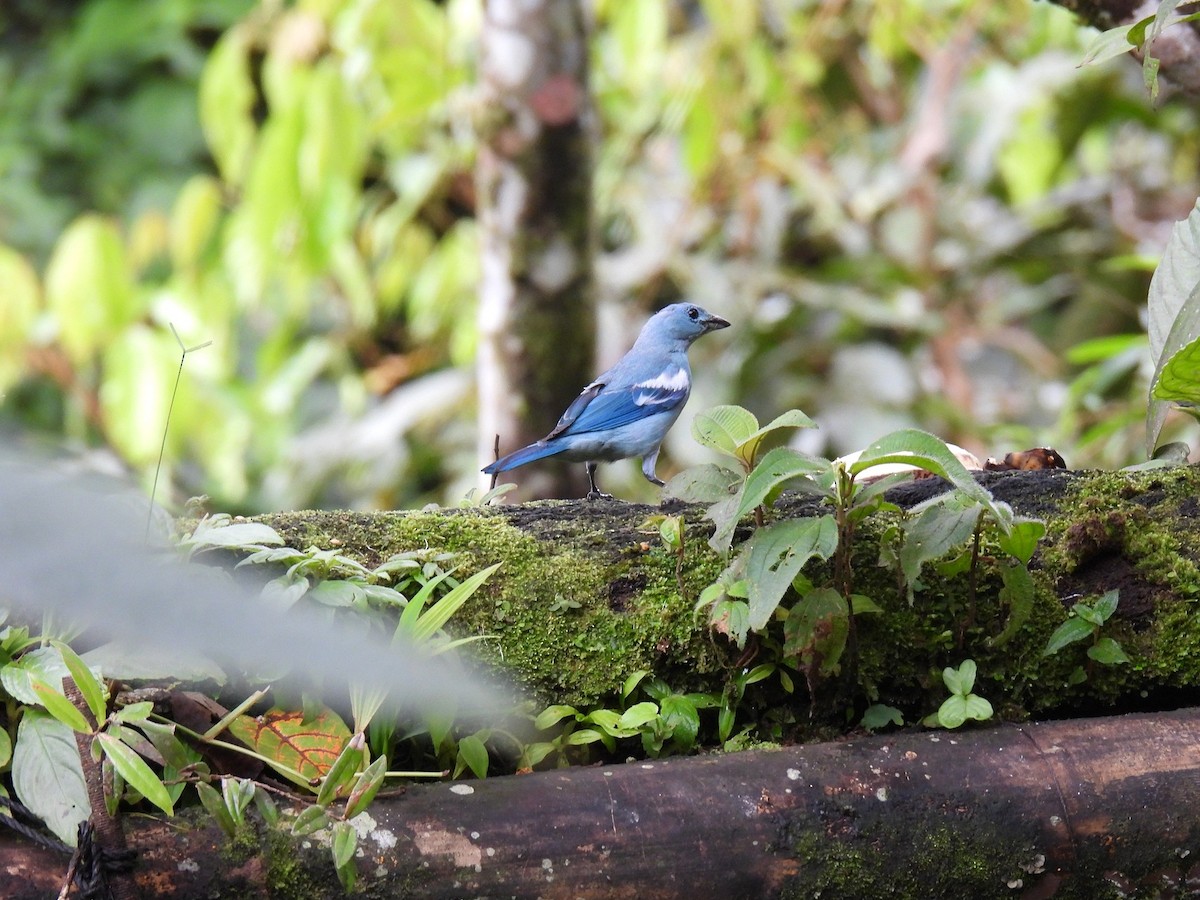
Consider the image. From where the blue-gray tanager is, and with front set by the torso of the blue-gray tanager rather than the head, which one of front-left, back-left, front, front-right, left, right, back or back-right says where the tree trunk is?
left

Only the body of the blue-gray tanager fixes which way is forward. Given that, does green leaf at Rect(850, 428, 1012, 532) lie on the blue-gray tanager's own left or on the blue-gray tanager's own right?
on the blue-gray tanager's own right

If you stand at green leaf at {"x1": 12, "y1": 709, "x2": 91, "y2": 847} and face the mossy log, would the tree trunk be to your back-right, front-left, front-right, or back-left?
front-left

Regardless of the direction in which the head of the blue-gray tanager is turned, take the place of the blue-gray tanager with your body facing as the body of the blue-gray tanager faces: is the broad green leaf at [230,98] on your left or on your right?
on your left

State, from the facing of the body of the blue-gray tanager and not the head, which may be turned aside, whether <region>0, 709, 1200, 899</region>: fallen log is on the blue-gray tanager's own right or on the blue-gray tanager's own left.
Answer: on the blue-gray tanager's own right

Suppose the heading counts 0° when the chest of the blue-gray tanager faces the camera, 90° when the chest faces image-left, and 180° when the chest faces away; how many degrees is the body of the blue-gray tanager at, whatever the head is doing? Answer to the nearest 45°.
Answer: approximately 270°

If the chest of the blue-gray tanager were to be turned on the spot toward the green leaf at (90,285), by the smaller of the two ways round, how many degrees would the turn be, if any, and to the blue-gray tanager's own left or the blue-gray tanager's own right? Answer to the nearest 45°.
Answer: approximately 135° to the blue-gray tanager's own left

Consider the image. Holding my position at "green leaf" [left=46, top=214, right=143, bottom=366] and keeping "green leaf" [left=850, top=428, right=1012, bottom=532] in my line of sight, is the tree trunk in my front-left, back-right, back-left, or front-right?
front-left

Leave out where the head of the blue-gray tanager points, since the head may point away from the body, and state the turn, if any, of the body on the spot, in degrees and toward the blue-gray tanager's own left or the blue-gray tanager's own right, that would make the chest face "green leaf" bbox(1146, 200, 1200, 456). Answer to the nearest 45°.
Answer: approximately 45° to the blue-gray tanager's own right
